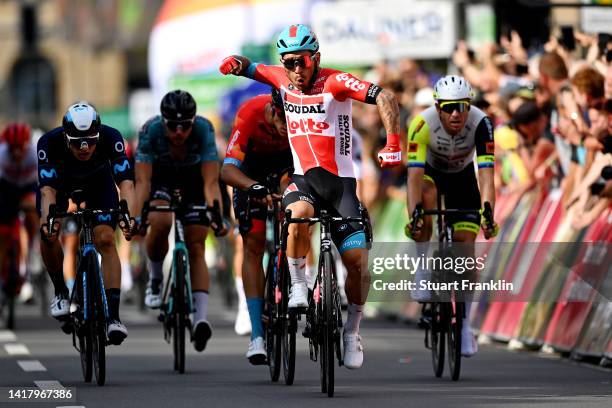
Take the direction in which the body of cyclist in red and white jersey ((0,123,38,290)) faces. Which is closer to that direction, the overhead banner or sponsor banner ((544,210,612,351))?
the sponsor banner

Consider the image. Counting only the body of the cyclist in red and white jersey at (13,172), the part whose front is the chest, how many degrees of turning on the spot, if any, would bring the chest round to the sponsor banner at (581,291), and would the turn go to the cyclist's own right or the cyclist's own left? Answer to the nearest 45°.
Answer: approximately 45° to the cyclist's own left

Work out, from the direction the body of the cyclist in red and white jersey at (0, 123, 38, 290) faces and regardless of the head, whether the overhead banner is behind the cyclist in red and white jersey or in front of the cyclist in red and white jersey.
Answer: behind

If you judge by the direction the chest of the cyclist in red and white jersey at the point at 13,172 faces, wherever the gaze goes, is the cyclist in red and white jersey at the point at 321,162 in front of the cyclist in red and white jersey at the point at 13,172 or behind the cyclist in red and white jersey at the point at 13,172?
in front

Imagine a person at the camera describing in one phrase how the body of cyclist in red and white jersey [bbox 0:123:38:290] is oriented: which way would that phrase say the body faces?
toward the camera
